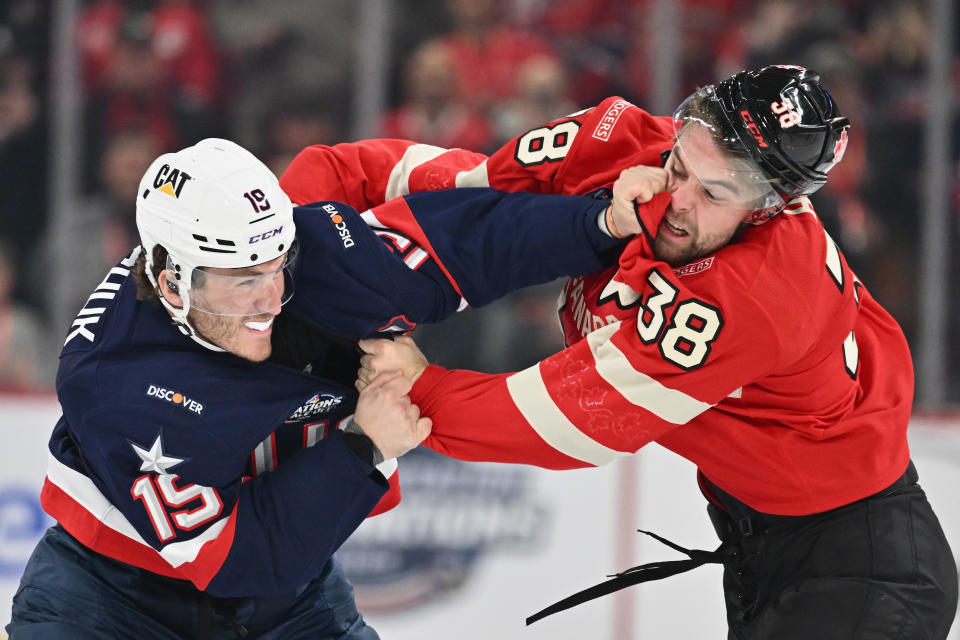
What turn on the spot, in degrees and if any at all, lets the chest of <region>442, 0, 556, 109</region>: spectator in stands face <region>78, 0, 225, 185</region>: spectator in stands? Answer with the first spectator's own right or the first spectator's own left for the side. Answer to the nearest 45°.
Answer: approximately 90° to the first spectator's own right

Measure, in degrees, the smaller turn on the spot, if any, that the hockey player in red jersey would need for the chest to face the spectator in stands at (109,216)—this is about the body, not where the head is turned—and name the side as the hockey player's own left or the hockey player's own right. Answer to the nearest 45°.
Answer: approximately 45° to the hockey player's own right

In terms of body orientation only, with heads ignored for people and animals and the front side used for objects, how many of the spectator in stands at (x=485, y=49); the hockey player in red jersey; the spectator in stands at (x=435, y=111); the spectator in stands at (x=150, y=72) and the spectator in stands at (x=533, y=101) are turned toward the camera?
4

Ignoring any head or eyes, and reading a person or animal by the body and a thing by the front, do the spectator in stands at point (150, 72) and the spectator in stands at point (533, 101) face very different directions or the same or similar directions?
same or similar directions

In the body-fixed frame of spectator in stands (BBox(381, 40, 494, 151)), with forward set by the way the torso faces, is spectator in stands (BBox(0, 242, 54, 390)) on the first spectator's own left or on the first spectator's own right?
on the first spectator's own right

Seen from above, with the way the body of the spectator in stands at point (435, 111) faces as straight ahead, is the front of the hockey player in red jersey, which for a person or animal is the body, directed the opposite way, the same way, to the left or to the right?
to the right

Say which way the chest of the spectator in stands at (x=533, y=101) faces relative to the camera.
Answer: toward the camera

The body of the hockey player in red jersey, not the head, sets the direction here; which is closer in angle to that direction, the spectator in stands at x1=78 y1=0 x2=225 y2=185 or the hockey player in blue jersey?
the hockey player in blue jersey

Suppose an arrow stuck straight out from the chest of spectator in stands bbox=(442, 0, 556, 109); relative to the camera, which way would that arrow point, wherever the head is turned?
toward the camera

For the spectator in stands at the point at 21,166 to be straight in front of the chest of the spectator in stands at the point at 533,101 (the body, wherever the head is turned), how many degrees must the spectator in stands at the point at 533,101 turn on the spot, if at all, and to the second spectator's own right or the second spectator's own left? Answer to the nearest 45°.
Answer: approximately 90° to the second spectator's own right

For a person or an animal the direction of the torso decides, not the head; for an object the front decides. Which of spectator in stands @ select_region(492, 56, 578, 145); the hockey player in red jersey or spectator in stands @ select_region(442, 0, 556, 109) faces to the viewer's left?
the hockey player in red jersey

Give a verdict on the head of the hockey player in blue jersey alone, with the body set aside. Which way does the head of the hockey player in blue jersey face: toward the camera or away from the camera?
toward the camera

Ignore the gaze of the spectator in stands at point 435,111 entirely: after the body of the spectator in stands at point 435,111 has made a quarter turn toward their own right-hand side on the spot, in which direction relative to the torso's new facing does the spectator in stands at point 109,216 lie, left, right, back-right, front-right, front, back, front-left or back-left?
front

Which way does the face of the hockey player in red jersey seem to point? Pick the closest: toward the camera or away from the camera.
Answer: toward the camera

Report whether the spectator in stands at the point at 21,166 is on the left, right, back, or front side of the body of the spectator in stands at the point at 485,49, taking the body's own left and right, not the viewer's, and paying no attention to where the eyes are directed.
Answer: right

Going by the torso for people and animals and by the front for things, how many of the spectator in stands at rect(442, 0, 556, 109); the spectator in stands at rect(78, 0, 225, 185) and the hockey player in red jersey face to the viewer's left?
1

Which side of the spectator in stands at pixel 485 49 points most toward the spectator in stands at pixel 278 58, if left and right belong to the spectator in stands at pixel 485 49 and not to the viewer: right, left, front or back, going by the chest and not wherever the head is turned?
right

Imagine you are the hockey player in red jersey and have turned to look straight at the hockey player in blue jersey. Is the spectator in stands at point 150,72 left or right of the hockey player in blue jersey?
right
